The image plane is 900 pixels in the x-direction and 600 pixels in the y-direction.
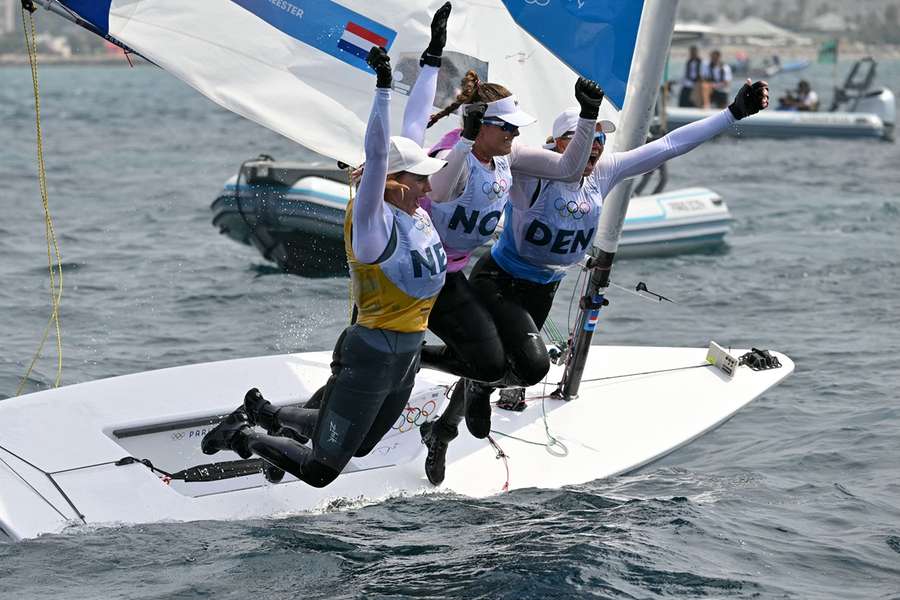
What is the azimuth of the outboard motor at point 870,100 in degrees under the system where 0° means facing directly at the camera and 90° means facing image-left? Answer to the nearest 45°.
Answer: approximately 90°

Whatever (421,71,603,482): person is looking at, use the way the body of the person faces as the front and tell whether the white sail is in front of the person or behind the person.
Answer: behind

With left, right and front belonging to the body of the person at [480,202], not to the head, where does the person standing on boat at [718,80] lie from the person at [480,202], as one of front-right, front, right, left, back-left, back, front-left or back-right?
back-left

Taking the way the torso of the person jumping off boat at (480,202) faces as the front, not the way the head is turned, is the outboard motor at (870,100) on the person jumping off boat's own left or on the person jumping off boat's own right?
on the person jumping off boat's own left

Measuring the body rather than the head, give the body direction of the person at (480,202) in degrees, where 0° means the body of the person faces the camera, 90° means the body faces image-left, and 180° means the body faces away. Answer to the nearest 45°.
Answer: approximately 315°
